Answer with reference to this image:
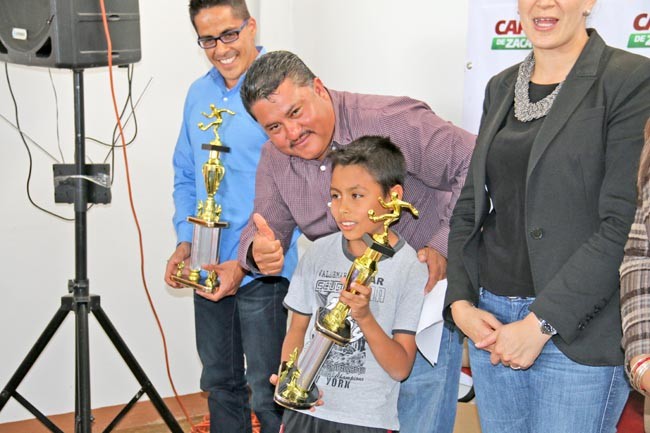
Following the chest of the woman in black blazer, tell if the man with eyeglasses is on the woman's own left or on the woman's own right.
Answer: on the woman's own right

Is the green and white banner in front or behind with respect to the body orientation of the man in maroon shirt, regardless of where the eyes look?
behind

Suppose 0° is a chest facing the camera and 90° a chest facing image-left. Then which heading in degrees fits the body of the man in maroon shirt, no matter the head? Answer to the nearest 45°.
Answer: approximately 45°

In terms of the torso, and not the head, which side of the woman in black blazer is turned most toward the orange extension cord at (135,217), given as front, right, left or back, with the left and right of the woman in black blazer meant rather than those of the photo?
right

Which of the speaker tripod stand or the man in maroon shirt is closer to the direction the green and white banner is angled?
the man in maroon shirt

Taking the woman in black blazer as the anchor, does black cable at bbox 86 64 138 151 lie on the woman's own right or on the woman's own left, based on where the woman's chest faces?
on the woman's own right

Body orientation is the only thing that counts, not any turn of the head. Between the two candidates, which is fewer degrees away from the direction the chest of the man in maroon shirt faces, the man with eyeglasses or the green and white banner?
the man with eyeglasses

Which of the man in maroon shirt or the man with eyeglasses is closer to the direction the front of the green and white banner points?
the man in maroon shirt

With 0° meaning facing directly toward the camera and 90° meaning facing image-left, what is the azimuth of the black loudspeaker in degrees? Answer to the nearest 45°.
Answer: approximately 45°
